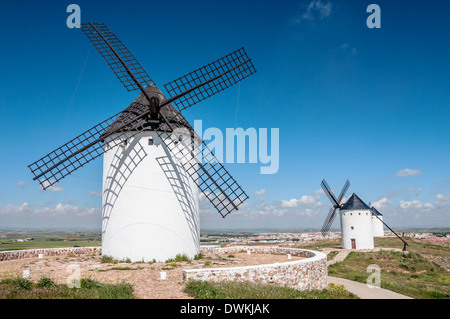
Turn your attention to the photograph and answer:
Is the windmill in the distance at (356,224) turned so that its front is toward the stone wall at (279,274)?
no
